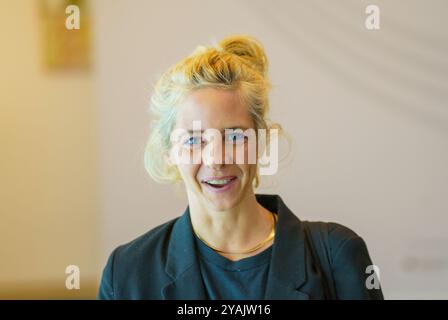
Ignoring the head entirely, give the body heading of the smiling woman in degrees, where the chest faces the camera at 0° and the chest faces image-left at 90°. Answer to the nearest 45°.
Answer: approximately 0°
